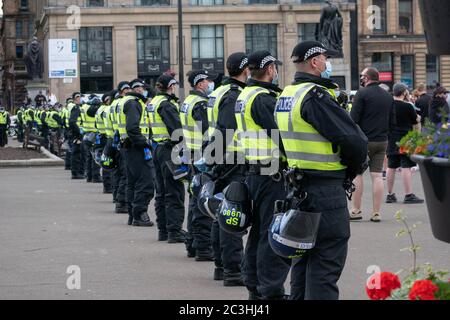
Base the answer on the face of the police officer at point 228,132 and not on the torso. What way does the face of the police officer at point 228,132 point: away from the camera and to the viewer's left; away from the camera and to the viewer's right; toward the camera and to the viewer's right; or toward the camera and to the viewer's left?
away from the camera and to the viewer's right

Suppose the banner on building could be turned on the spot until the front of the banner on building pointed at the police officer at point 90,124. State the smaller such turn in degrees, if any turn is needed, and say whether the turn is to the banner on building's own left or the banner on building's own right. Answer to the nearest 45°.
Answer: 0° — it already faces them

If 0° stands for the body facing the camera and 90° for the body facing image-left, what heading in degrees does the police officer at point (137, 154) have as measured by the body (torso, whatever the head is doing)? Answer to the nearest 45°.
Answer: approximately 270°

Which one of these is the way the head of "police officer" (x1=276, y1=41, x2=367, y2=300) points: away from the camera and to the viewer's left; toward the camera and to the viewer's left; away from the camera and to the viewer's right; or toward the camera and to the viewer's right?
away from the camera and to the viewer's right

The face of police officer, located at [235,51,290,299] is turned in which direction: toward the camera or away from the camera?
away from the camera

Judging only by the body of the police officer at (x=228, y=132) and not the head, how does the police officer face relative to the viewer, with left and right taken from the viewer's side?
facing away from the viewer and to the right of the viewer

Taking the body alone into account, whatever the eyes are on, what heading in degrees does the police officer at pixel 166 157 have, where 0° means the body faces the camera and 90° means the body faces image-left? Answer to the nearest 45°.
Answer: approximately 225°
